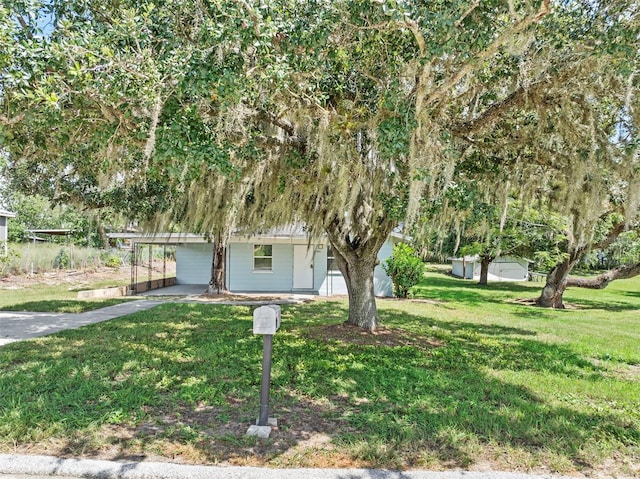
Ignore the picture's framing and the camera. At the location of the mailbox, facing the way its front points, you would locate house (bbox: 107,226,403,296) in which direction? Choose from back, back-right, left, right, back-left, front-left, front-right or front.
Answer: back

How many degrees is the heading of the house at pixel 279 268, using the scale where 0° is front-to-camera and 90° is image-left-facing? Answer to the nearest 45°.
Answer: approximately 0°

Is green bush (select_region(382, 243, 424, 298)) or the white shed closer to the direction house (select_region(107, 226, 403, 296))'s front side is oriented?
the green bush

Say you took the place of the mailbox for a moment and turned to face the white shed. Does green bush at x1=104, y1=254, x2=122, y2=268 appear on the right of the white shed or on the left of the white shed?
left

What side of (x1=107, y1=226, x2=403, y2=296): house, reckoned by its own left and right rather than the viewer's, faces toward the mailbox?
front

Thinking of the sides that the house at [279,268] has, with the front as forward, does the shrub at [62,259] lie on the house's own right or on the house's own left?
on the house's own right

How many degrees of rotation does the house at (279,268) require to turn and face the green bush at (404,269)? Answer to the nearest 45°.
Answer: approximately 45° to its left

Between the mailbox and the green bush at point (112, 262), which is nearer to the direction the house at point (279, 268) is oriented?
the mailbox

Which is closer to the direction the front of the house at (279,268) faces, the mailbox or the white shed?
the mailbox

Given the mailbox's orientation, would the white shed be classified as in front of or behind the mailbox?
behind

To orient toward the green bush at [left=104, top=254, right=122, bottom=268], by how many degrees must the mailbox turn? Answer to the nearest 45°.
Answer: approximately 180°

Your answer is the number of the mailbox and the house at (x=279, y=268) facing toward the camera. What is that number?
2
